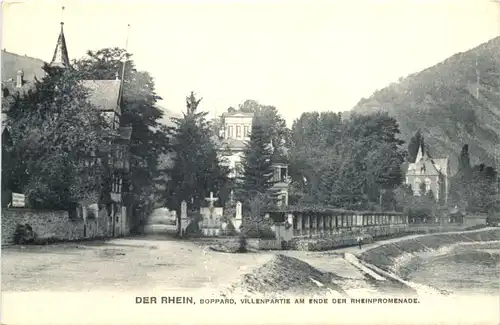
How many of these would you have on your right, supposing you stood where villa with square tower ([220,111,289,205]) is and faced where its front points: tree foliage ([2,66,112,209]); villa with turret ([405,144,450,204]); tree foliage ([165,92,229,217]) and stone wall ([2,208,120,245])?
3

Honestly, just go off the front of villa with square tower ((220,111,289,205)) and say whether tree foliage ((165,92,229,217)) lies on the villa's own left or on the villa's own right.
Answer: on the villa's own right

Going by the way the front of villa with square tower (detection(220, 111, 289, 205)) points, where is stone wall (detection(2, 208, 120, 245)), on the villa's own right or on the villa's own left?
on the villa's own right

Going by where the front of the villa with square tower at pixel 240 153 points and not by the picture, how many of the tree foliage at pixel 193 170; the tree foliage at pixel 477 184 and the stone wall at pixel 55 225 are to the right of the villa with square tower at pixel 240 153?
2

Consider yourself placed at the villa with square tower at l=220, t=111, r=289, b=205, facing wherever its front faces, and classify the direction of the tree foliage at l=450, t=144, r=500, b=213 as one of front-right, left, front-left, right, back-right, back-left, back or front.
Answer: left

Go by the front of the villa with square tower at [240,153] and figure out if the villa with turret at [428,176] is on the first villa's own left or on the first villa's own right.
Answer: on the first villa's own left

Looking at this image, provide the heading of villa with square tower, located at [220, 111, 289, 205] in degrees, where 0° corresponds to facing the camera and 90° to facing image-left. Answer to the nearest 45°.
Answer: approximately 0°

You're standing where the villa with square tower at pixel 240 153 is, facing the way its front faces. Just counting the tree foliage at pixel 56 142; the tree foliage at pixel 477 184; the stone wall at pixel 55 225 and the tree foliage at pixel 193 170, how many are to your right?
3
